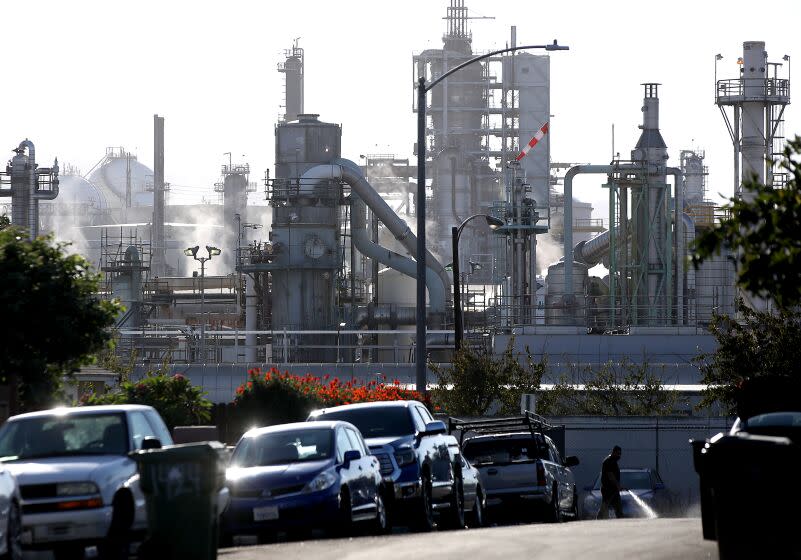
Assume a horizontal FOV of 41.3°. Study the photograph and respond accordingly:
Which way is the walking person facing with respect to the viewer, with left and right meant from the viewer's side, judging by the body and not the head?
facing to the right of the viewer

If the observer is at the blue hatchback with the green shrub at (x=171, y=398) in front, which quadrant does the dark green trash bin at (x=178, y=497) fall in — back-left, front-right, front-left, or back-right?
back-left

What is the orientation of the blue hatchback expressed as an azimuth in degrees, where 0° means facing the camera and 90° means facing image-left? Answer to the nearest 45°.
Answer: approximately 45°

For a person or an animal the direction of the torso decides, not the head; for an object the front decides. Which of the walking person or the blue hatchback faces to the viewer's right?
the walking person

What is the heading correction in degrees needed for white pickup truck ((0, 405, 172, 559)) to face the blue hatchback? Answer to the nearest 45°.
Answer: approximately 180°
